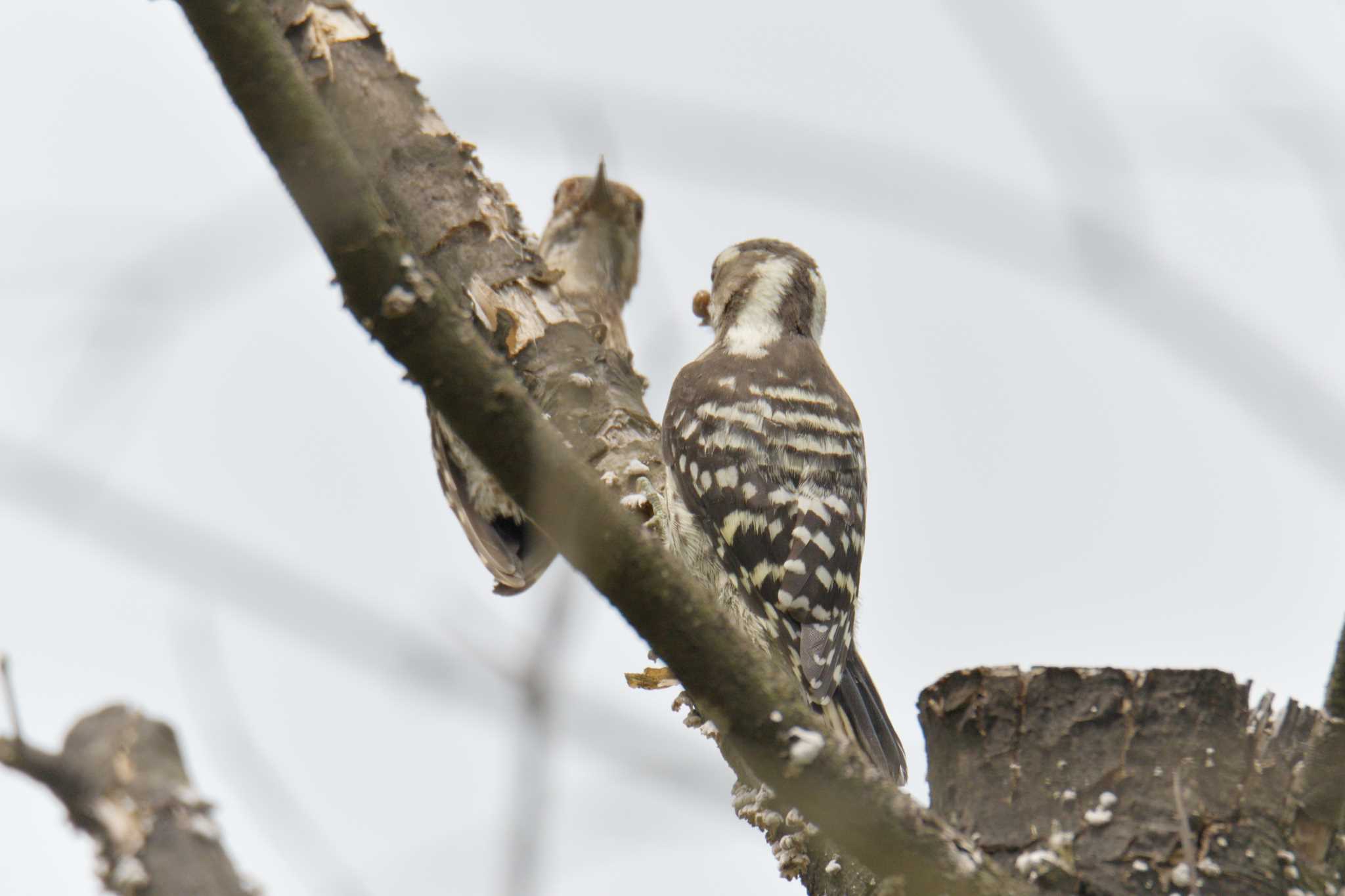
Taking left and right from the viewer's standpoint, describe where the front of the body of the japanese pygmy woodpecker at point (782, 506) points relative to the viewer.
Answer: facing away from the viewer and to the left of the viewer

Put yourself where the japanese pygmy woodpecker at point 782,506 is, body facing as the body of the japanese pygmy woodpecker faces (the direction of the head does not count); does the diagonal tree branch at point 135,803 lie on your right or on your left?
on your left
